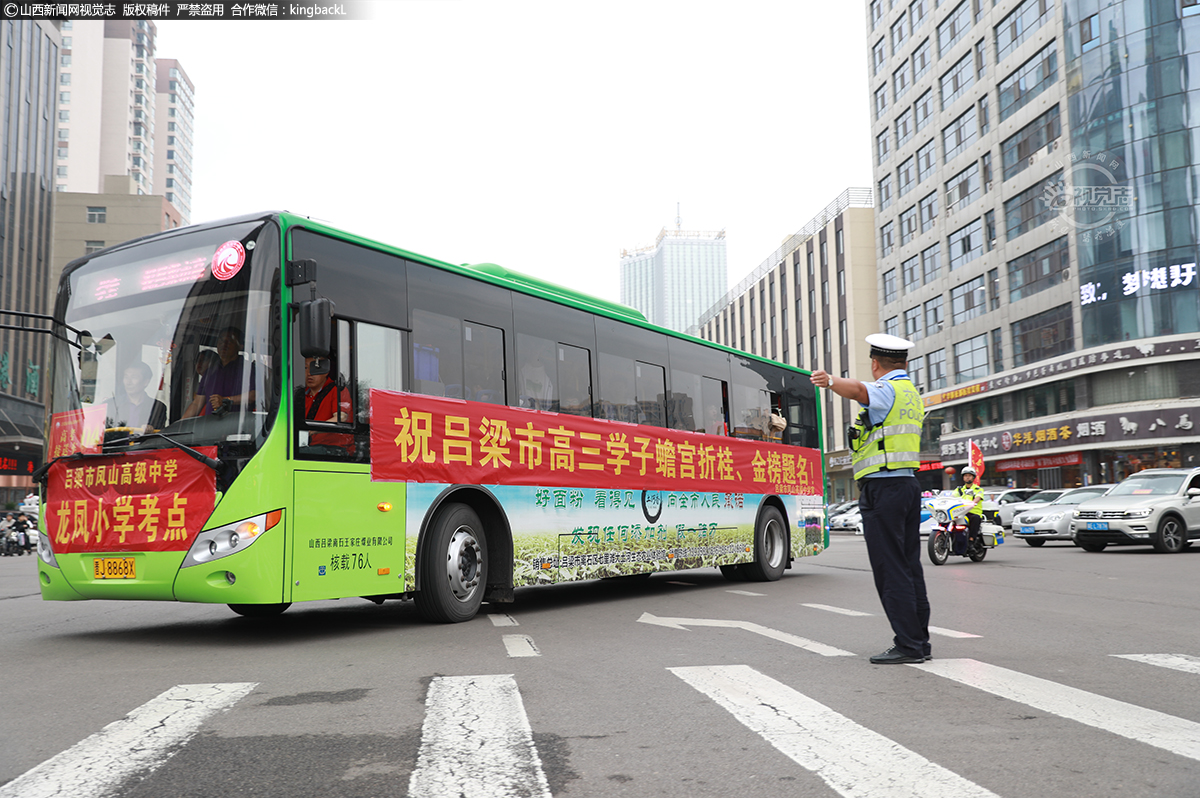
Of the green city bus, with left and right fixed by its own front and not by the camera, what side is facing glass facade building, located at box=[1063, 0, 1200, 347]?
back

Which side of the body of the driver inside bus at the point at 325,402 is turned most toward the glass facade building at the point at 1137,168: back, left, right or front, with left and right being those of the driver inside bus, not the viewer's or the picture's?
back

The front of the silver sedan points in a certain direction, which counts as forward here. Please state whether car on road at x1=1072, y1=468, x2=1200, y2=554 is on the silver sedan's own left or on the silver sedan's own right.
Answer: on the silver sedan's own left

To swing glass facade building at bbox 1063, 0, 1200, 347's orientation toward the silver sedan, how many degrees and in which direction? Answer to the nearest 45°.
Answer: approximately 45° to its left

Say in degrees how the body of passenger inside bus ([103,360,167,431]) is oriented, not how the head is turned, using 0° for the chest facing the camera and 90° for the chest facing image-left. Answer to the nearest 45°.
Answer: approximately 45°

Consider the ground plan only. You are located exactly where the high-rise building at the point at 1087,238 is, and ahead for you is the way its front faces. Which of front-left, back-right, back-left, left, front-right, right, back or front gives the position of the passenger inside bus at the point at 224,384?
front-left

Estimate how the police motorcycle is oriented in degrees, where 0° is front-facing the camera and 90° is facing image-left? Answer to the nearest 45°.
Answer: approximately 45°

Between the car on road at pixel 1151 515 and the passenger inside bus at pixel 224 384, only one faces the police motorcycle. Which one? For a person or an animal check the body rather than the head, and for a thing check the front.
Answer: the car on road

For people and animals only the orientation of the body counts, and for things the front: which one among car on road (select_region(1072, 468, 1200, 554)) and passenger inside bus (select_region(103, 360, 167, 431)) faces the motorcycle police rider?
the car on road
